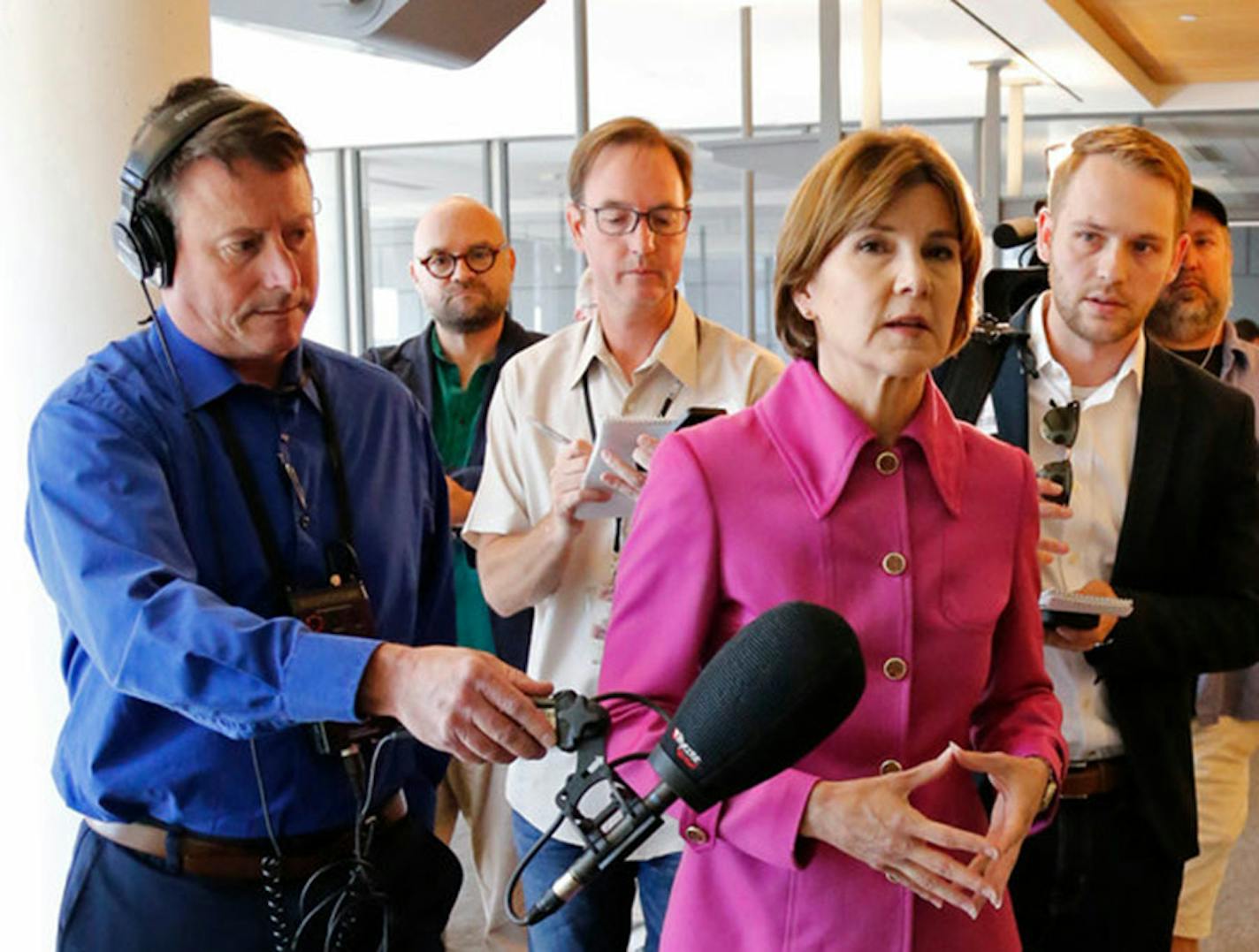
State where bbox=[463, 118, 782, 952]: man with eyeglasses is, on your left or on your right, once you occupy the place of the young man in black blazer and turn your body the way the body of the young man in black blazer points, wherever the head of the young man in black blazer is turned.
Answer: on your right

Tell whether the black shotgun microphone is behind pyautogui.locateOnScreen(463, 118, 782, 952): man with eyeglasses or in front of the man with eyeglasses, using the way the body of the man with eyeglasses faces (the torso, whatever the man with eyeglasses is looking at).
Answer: in front

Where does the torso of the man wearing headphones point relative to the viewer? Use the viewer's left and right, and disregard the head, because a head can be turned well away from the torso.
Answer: facing the viewer and to the right of the viewer

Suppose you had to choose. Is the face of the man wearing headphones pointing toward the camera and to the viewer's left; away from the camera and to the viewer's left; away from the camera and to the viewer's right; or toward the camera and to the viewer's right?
toward the camera and to the viewer's right

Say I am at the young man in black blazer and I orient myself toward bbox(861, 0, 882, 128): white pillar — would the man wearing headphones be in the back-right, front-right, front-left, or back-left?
back-left

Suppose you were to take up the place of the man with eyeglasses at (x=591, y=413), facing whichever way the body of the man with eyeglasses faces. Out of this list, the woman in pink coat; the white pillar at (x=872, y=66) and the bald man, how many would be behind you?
2

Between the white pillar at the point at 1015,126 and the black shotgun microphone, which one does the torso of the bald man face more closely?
the black shotgun microphone

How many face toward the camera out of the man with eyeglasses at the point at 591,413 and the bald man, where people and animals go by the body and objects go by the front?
2

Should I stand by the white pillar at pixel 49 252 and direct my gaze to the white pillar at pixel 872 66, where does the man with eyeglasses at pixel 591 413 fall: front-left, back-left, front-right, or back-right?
front-right

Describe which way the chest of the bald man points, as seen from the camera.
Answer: toward the camera

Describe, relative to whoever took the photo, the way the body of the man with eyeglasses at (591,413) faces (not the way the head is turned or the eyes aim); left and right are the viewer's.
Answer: facing the viewer

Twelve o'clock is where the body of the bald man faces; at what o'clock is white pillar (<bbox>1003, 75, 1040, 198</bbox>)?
The white pillar is roughly at 7 o'clock from the bald man.

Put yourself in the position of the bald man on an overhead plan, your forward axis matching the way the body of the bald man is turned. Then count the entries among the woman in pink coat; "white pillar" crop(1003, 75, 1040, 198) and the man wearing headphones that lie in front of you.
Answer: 2

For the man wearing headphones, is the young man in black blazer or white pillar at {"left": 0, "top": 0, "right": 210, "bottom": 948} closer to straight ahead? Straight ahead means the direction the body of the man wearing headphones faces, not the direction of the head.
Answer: the young man in black blazer

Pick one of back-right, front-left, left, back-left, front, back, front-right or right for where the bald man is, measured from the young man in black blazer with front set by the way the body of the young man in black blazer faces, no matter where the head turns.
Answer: right

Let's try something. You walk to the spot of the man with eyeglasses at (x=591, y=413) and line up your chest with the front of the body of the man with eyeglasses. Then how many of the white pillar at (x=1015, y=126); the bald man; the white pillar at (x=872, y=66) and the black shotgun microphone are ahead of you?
1
